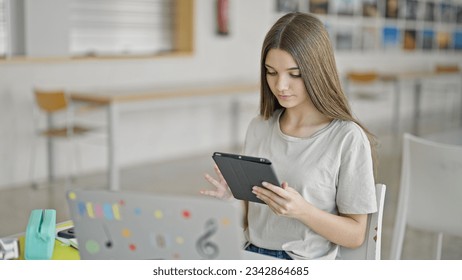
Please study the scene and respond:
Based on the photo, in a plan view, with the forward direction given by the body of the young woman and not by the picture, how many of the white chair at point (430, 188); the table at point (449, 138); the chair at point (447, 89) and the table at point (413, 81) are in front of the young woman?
0

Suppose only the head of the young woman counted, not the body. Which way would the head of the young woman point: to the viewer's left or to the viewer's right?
to the viewer's left

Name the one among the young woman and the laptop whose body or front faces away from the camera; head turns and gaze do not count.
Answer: the laptop

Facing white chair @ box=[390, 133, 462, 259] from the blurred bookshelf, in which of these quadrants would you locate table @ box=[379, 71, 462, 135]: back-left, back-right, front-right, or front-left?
front-left

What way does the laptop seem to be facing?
away from the camera

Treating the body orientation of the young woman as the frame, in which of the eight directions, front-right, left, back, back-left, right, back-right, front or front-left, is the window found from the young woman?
right

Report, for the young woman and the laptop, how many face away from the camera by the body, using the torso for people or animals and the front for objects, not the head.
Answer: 1

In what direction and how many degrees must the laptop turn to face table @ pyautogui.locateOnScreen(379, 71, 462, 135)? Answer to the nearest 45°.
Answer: approximately 45° to its right

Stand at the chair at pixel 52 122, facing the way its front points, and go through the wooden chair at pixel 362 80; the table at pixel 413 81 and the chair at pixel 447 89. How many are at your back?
0
